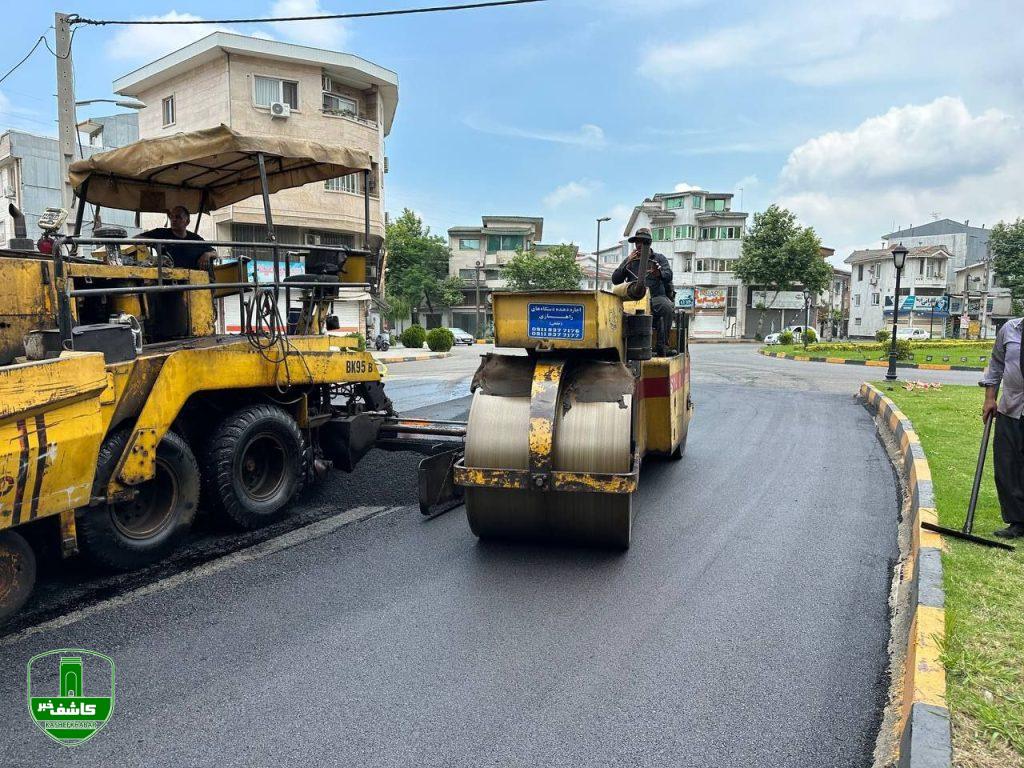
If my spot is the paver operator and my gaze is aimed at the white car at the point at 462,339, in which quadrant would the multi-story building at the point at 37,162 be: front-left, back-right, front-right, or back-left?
front-left

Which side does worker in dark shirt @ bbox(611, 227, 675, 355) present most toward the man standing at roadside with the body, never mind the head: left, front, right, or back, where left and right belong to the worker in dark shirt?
left

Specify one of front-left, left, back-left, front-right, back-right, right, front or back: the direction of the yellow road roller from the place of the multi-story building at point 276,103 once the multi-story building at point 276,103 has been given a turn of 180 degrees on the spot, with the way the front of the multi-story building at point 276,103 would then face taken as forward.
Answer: back-left

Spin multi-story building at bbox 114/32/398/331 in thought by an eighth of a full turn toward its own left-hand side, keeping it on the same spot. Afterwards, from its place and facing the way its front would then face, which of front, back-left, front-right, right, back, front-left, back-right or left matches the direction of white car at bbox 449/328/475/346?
front-left

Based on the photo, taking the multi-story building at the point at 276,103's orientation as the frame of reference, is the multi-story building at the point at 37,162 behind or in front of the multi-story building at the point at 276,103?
behind

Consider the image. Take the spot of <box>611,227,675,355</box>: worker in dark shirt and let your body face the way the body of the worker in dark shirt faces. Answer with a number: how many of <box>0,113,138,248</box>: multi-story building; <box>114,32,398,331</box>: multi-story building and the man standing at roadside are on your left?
1

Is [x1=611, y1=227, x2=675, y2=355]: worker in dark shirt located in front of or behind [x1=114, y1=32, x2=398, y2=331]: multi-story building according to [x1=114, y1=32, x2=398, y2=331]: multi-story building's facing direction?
in front

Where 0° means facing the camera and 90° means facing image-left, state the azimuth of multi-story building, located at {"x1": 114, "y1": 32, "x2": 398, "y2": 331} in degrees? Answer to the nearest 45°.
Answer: approximately 315°

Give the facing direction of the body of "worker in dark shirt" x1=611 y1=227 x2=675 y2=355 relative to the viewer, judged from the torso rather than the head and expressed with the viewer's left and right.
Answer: facing the viewer and to the left of the viewer

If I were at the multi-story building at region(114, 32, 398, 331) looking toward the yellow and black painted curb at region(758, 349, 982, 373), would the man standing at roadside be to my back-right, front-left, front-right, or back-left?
front-right

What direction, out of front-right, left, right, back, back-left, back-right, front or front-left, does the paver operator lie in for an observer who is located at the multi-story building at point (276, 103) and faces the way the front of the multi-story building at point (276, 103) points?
front-right

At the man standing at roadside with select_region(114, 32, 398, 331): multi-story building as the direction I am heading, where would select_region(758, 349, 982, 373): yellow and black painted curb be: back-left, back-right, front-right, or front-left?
front-right
